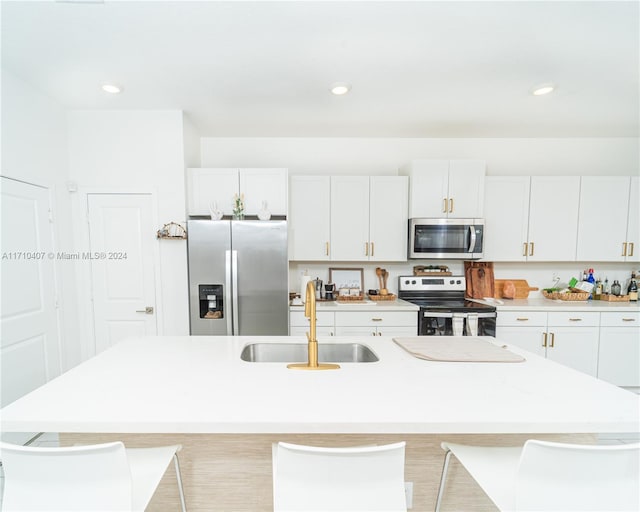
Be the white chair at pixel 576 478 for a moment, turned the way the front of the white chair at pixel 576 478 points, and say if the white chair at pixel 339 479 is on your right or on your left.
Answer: on your left

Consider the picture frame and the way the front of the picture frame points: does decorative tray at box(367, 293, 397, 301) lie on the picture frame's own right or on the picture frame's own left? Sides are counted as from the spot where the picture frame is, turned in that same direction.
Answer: on the picture frame's own left

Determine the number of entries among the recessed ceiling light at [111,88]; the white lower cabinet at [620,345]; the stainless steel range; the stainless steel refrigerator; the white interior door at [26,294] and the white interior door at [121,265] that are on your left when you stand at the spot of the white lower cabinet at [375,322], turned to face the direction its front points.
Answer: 2

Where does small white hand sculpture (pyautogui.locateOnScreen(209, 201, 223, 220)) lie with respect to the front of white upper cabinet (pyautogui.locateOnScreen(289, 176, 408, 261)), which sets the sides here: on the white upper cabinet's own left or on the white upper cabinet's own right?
on the white upper cabinet's own right

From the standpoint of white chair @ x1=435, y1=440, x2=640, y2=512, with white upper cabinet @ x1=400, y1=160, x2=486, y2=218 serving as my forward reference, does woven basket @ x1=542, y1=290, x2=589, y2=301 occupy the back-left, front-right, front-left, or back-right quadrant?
front-right

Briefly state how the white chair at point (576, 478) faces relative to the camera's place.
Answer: facing away from the viewer and to the left of the viewer

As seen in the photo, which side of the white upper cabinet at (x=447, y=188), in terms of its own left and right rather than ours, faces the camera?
front

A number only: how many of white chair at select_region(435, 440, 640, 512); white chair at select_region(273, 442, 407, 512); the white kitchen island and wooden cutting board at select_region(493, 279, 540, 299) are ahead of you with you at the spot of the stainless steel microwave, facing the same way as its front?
3

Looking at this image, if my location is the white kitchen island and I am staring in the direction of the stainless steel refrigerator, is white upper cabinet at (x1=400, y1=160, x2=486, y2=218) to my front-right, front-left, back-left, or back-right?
front-right

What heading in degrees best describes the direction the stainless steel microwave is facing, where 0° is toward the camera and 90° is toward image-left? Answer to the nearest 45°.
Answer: approximately 0°

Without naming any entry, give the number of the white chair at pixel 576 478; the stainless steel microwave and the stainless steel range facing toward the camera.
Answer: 2

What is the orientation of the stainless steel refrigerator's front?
toward the camera

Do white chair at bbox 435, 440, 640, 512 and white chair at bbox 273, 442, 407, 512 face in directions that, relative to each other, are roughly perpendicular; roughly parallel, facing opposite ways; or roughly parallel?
roughly parallel

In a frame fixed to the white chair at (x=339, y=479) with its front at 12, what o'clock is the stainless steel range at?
The stainless steel range is roughly at 1 o'clock from the white chair.

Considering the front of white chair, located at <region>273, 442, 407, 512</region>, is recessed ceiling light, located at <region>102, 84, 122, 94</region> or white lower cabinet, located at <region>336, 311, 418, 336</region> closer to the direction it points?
the white lower cabinet

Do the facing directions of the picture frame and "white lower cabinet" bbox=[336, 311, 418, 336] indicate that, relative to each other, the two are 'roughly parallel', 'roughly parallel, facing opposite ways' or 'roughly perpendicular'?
roughly parallel

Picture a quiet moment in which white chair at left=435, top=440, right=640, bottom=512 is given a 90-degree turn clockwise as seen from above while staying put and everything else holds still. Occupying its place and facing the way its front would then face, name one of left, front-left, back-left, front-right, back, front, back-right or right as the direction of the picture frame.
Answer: left

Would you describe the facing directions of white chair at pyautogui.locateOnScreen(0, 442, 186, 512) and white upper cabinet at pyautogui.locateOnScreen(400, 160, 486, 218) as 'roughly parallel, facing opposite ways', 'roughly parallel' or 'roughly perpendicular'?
roughly parallel, facing opposite ways

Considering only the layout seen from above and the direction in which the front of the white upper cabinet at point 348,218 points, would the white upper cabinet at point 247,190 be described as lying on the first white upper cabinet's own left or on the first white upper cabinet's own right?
on the first white upper cabinet's own right

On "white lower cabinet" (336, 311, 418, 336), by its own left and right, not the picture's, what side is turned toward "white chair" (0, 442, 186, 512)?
front
